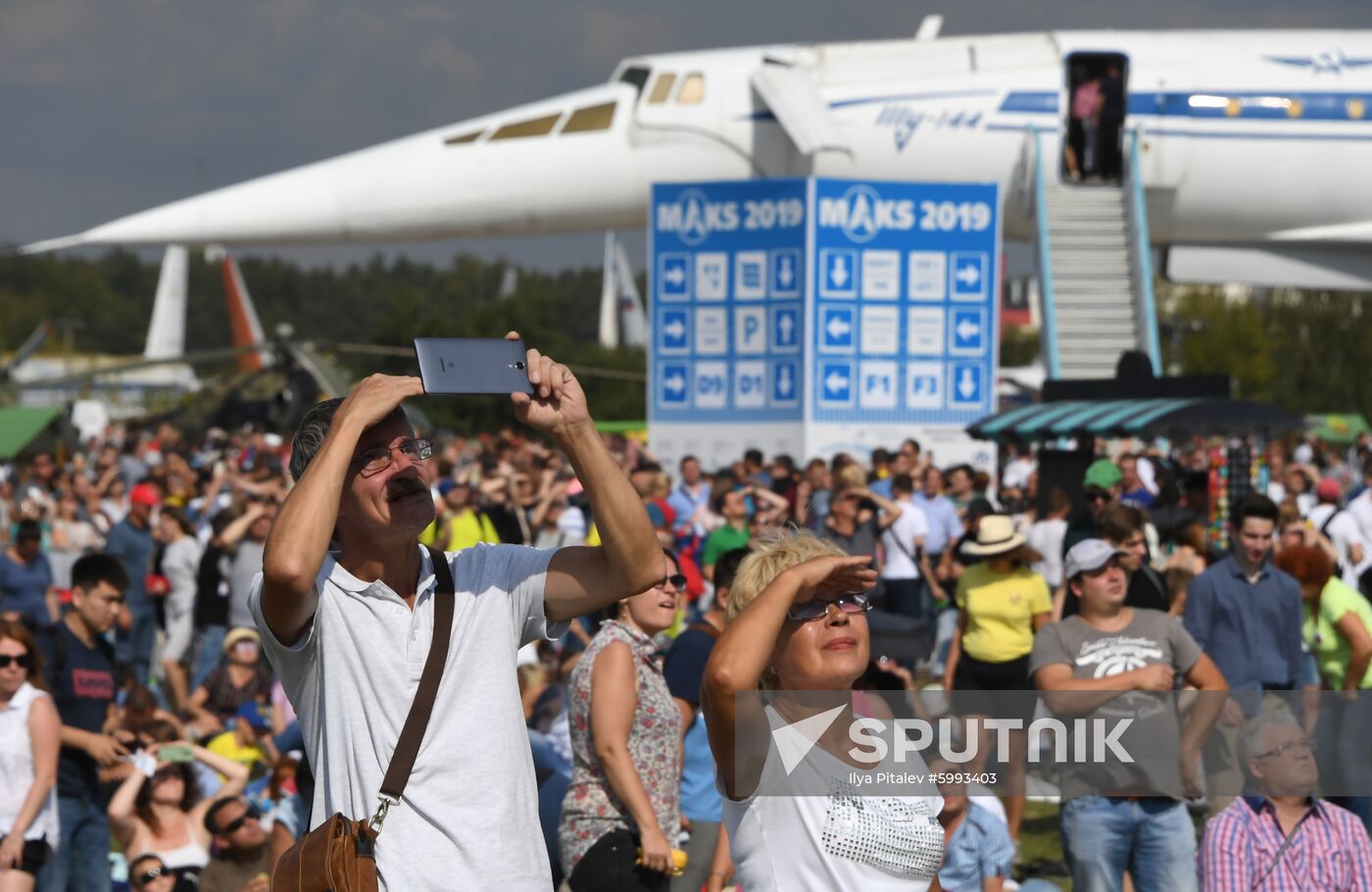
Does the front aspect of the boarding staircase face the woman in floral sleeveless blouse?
yes

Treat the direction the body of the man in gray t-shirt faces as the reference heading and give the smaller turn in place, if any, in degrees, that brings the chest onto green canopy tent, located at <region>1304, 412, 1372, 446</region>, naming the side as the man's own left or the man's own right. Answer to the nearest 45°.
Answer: approximately 180°

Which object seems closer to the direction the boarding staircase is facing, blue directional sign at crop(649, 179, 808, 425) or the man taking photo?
the man taking photo

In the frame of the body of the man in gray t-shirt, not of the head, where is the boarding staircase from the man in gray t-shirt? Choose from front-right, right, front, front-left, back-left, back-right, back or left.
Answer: back

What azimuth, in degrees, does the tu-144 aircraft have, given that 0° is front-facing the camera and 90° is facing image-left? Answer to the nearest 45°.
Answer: approximately 90°

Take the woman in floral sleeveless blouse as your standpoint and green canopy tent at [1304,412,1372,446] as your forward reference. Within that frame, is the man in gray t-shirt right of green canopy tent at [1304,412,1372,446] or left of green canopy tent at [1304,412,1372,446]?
right

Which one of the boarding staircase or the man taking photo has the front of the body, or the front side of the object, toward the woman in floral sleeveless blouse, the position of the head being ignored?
the boarding staircase

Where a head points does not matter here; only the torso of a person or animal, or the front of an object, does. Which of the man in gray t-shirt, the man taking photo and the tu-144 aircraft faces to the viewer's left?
the tu-144 aircraft

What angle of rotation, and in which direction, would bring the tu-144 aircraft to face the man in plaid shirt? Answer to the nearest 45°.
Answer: approximately 90° to its left

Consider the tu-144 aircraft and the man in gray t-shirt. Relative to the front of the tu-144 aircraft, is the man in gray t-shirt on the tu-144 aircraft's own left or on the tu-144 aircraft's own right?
on the tu-144 aircraft's own left
